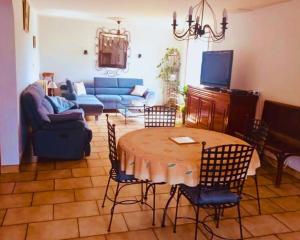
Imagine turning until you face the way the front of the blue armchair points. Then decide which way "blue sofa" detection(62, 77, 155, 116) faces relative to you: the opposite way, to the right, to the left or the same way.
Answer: to the right

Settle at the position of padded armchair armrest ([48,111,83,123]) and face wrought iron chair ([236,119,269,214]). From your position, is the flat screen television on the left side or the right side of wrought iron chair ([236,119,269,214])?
left

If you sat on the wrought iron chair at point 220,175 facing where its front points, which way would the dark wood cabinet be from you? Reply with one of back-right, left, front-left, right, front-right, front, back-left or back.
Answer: front-right

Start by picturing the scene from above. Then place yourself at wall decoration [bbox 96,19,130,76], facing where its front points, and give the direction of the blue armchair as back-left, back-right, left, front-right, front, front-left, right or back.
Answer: front

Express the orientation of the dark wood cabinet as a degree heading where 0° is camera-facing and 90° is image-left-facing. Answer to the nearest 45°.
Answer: approximately 45°

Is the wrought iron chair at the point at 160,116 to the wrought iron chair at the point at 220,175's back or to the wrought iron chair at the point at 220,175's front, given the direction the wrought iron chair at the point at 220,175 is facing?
to the front

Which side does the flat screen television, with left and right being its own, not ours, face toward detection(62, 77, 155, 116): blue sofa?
right

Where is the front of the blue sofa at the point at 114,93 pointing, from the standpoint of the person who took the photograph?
facing the viewer

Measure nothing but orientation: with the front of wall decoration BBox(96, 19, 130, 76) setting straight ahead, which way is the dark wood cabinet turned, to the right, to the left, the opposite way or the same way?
to the right

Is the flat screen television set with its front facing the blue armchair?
yes

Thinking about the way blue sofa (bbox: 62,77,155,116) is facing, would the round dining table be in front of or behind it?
in front

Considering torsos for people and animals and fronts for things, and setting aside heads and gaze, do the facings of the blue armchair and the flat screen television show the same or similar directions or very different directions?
very different directions

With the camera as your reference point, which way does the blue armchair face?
facing to the right of the viewer
